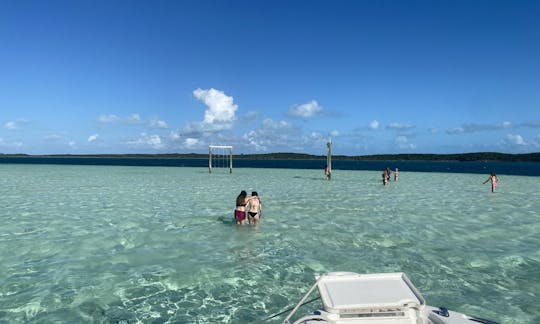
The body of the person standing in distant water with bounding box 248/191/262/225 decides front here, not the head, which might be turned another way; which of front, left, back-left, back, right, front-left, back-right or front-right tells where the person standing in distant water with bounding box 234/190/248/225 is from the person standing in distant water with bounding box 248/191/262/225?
left

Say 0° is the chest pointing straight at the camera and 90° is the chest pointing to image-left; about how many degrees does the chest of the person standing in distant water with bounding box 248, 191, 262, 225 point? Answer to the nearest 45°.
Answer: approximately 180°
